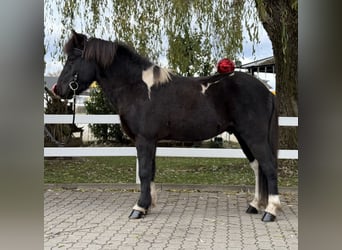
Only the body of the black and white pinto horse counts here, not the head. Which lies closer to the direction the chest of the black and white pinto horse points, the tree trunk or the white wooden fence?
the white wooden fence

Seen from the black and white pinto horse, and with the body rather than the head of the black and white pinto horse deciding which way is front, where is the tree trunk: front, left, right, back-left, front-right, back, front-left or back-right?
back-right

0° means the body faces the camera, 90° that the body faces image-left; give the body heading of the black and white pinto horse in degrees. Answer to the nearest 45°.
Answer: approximately 90°
